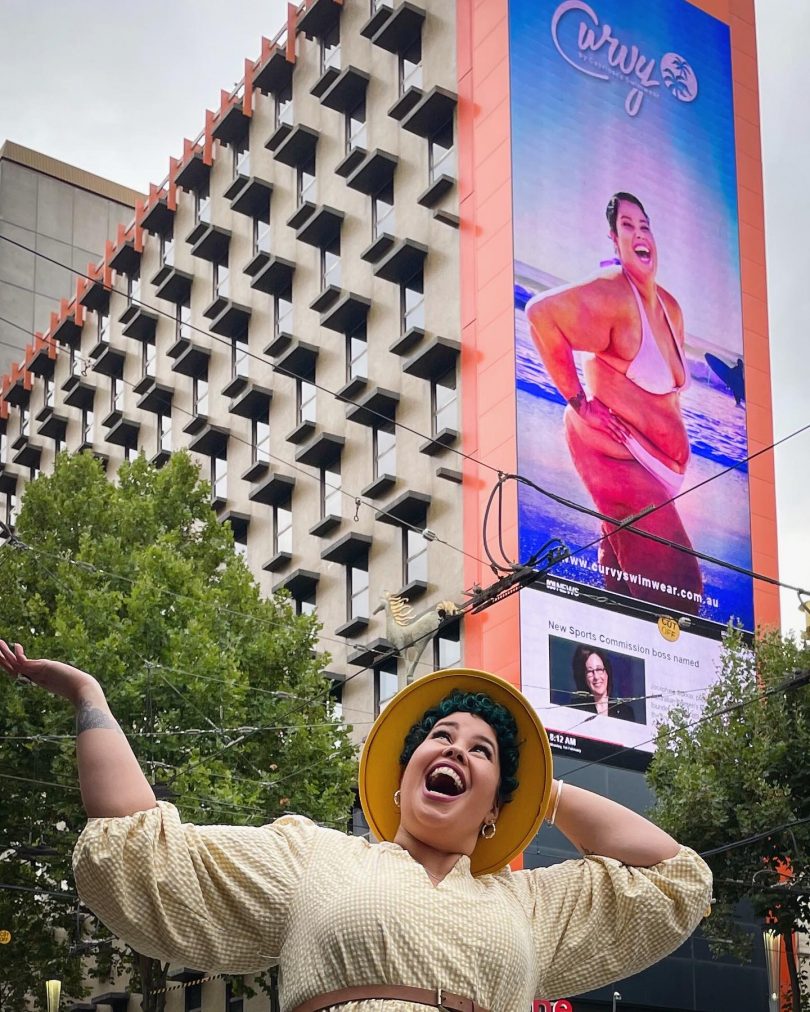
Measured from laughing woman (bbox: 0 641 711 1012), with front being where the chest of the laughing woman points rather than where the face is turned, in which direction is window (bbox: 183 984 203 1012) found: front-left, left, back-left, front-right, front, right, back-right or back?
back

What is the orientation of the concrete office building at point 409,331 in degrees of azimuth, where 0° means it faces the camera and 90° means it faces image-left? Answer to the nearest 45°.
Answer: approximately 45°

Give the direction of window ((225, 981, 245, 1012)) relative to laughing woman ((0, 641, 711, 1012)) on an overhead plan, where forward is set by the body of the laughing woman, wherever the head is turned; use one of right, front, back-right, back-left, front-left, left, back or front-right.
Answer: back

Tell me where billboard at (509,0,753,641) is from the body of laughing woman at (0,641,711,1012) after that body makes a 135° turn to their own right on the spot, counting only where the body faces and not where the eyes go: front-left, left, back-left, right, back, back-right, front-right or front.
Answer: front-right

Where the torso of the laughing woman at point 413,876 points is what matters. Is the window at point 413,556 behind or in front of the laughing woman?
behind

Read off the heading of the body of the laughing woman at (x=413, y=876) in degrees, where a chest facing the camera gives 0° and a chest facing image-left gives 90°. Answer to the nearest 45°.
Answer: approximately 0°
